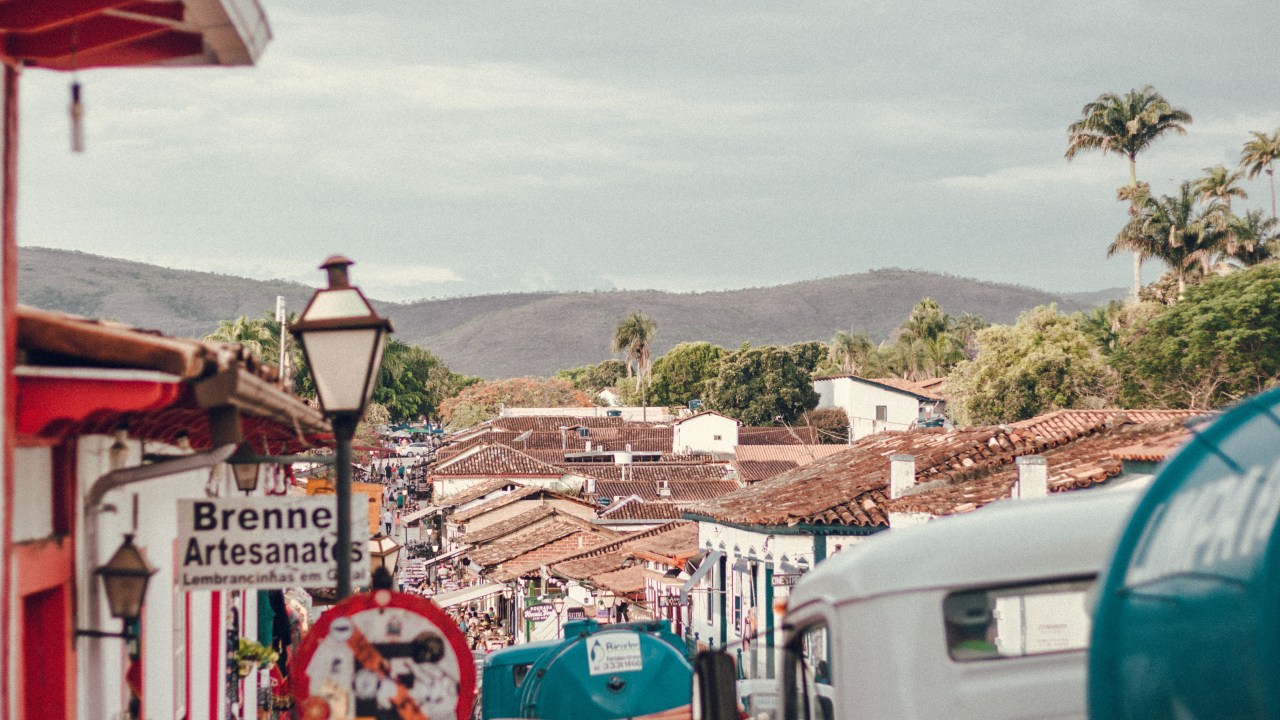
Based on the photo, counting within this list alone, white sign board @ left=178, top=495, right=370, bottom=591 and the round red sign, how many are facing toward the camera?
2

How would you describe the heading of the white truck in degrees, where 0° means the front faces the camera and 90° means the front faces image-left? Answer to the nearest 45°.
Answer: approximately 135°

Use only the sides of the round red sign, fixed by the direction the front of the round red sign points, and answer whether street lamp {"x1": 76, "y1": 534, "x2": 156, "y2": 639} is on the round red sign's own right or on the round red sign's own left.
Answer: on the round red sign's own right

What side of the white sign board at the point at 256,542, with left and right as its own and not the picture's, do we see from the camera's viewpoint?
front

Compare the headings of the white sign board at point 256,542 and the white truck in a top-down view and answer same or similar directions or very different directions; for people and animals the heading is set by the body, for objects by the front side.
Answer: very different directions

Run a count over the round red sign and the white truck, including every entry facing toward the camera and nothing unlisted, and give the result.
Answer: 1

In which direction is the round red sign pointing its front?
toward the camera

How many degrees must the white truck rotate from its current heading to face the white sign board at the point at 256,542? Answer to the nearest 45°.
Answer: approximately 45° to its left

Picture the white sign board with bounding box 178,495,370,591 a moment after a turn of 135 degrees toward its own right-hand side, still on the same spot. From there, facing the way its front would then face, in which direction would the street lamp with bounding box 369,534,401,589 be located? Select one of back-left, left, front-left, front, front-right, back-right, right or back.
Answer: front-right

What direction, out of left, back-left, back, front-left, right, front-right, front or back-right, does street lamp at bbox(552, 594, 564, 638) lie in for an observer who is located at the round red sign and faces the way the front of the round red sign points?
back

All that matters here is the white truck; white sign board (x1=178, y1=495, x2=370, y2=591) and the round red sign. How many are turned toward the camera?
2

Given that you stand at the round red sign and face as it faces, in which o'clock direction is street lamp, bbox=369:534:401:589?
The street lamp is roughly at 6 o'clock from the round red sign.

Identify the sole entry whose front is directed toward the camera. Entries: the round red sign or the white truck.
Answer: the round red sign

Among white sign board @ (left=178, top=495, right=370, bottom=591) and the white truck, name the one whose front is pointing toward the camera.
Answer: the white sign board
